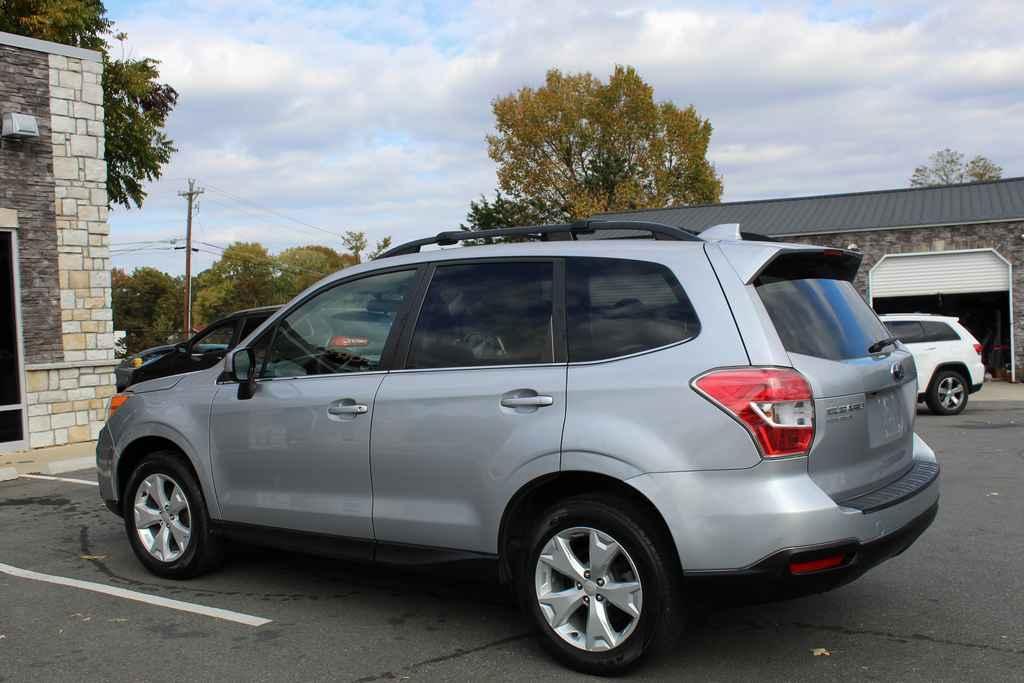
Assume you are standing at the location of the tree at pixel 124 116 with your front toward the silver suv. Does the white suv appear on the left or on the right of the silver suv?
left

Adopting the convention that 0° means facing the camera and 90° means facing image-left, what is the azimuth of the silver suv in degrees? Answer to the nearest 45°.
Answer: approximately 135°

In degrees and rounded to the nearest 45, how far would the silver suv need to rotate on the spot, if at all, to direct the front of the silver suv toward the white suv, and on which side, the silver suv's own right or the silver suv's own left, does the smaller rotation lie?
approximately 90° to the silver suv's own right

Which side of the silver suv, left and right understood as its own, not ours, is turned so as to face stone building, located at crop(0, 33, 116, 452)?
front

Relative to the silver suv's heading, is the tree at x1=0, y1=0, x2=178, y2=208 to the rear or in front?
in front

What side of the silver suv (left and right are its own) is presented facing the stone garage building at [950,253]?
right

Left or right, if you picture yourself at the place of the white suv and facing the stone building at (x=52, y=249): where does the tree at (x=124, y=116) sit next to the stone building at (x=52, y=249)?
right

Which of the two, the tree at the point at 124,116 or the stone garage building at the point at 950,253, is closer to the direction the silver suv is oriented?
the tree

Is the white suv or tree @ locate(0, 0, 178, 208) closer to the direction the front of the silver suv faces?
the tree

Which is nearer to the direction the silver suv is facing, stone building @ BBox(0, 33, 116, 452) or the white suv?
the stone building
